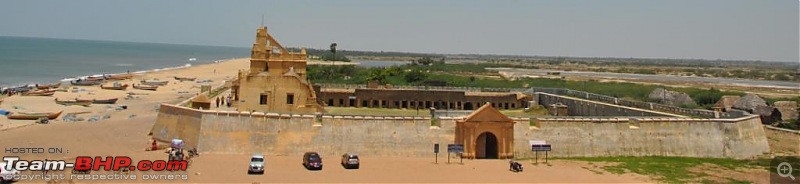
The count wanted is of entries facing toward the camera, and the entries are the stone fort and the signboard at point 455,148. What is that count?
2

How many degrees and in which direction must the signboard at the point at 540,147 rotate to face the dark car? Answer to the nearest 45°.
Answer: approximately 45° to its right

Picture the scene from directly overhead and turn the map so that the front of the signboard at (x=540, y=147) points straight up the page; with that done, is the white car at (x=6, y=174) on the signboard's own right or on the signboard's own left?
on the signboard's own right

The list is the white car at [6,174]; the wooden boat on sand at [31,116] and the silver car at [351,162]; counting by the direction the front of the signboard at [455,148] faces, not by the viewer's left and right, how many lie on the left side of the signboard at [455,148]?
0

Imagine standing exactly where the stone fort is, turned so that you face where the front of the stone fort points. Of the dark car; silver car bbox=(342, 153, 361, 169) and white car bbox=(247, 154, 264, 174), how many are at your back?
0

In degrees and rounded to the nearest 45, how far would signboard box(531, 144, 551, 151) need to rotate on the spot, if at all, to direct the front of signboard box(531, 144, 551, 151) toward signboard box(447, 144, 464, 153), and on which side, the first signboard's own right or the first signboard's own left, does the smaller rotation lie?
approximately 45° to the first signboard's own right

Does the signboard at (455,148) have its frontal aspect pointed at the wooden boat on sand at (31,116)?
no

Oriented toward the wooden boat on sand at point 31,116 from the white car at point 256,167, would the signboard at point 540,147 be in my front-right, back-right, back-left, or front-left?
back-right

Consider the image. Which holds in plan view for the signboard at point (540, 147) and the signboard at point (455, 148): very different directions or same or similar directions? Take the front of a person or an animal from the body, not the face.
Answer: same or similar directions

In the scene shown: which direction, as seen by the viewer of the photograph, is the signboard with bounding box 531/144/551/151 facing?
facing the viewer

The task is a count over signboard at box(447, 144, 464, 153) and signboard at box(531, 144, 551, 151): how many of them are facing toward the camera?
2

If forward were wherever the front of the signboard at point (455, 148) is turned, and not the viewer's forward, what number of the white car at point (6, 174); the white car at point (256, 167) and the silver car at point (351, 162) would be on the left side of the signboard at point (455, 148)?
0

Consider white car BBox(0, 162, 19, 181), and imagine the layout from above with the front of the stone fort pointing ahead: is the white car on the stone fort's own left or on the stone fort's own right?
on the stone fort's own right

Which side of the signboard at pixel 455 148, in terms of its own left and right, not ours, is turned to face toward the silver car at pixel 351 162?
right

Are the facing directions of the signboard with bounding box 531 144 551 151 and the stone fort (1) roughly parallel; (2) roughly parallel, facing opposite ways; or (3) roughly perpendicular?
roughly parallel

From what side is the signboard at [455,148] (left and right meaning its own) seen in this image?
front
